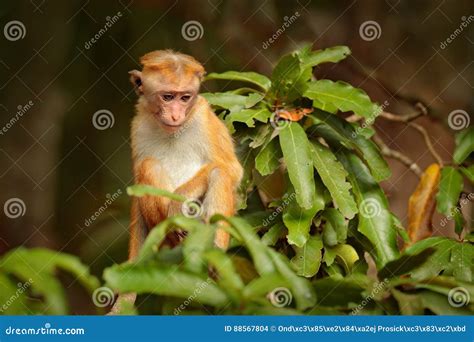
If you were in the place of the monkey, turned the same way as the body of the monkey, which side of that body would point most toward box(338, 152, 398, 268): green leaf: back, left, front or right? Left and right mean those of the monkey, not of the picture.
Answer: left

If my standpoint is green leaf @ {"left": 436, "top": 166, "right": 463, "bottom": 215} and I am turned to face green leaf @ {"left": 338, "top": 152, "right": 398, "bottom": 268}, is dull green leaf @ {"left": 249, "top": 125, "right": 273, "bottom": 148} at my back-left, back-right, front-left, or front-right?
front-right

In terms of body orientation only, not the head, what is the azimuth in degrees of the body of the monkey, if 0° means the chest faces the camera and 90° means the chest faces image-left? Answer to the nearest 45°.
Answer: approximately 0°
